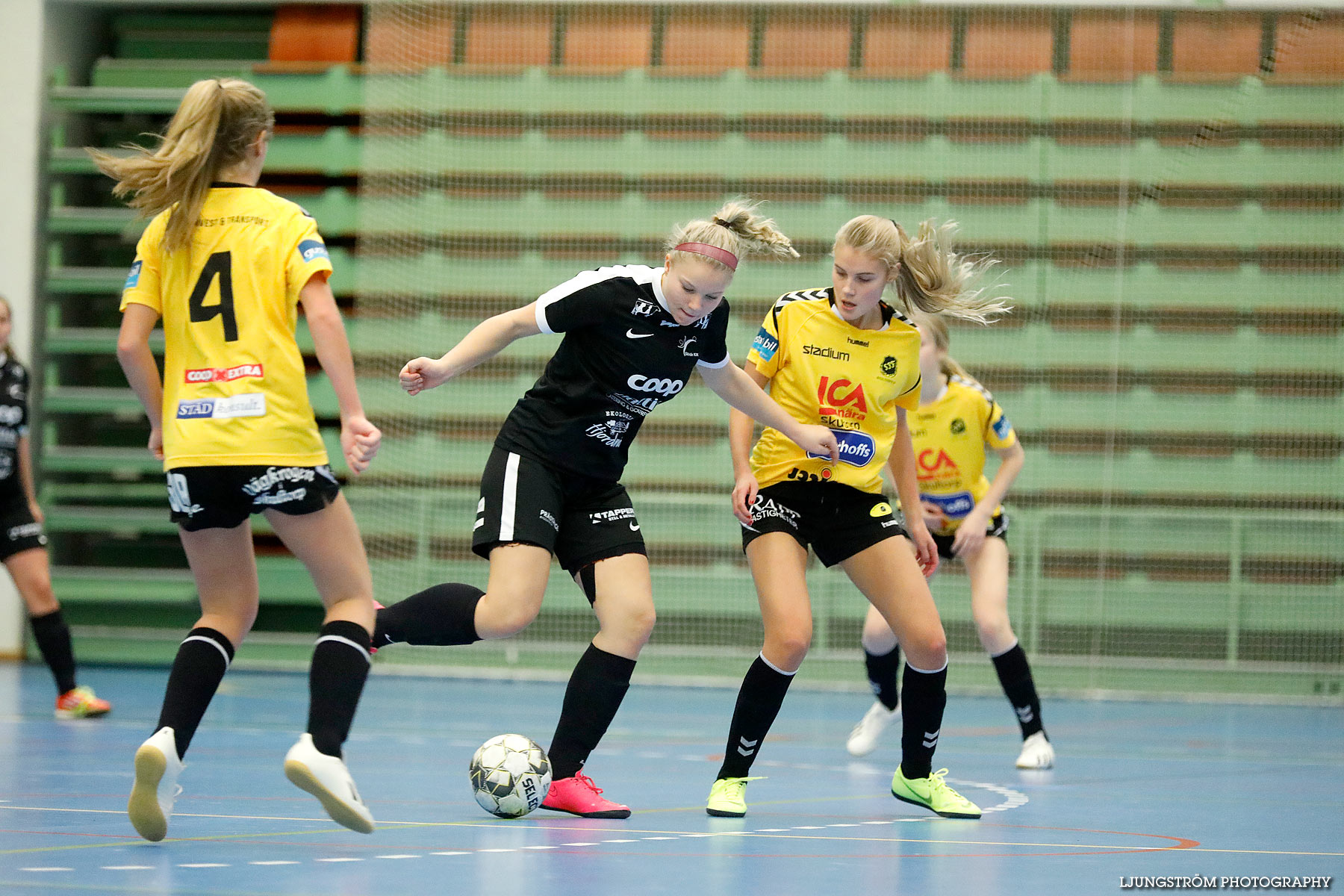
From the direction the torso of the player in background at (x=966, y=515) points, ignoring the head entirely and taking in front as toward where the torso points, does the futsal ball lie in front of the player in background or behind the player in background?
in front

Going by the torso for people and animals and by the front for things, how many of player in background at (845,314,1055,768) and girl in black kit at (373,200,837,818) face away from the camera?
0

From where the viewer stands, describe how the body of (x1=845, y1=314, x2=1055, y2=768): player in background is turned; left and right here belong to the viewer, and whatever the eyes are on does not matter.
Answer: facing the viewer and to the left of the viewer

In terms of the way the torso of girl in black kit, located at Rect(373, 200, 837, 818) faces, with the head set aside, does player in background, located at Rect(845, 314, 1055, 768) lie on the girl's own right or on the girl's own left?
on the girl's own left

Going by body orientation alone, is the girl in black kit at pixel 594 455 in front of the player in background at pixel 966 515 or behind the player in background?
in front

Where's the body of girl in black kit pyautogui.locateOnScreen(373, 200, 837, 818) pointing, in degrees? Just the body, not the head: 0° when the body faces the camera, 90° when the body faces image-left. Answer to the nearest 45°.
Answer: approximately 315°
